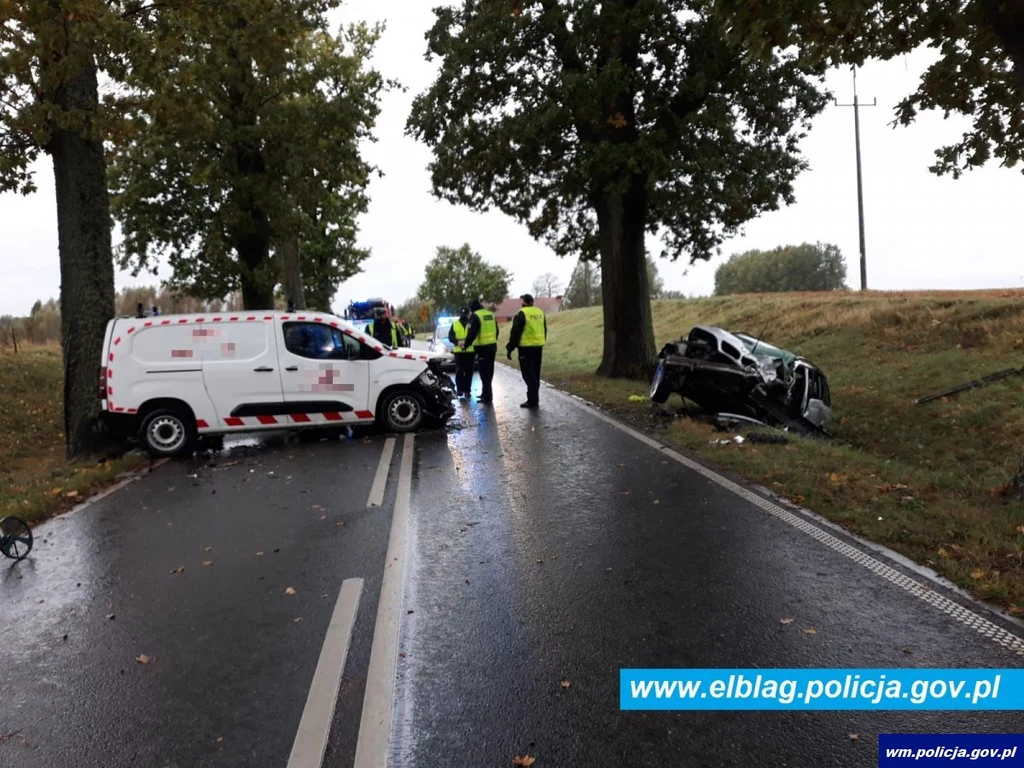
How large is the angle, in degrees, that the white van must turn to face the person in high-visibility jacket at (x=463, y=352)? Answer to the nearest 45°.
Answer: approximately 45° to its left

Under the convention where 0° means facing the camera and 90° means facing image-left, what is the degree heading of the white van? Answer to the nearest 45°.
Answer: approximately 270°

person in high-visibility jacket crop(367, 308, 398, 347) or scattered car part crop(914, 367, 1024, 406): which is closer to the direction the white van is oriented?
the scattered car part

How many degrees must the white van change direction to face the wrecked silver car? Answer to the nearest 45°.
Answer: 0° — it already faces it

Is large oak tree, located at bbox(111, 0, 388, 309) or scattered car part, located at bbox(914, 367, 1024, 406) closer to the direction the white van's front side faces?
the scattered car part
